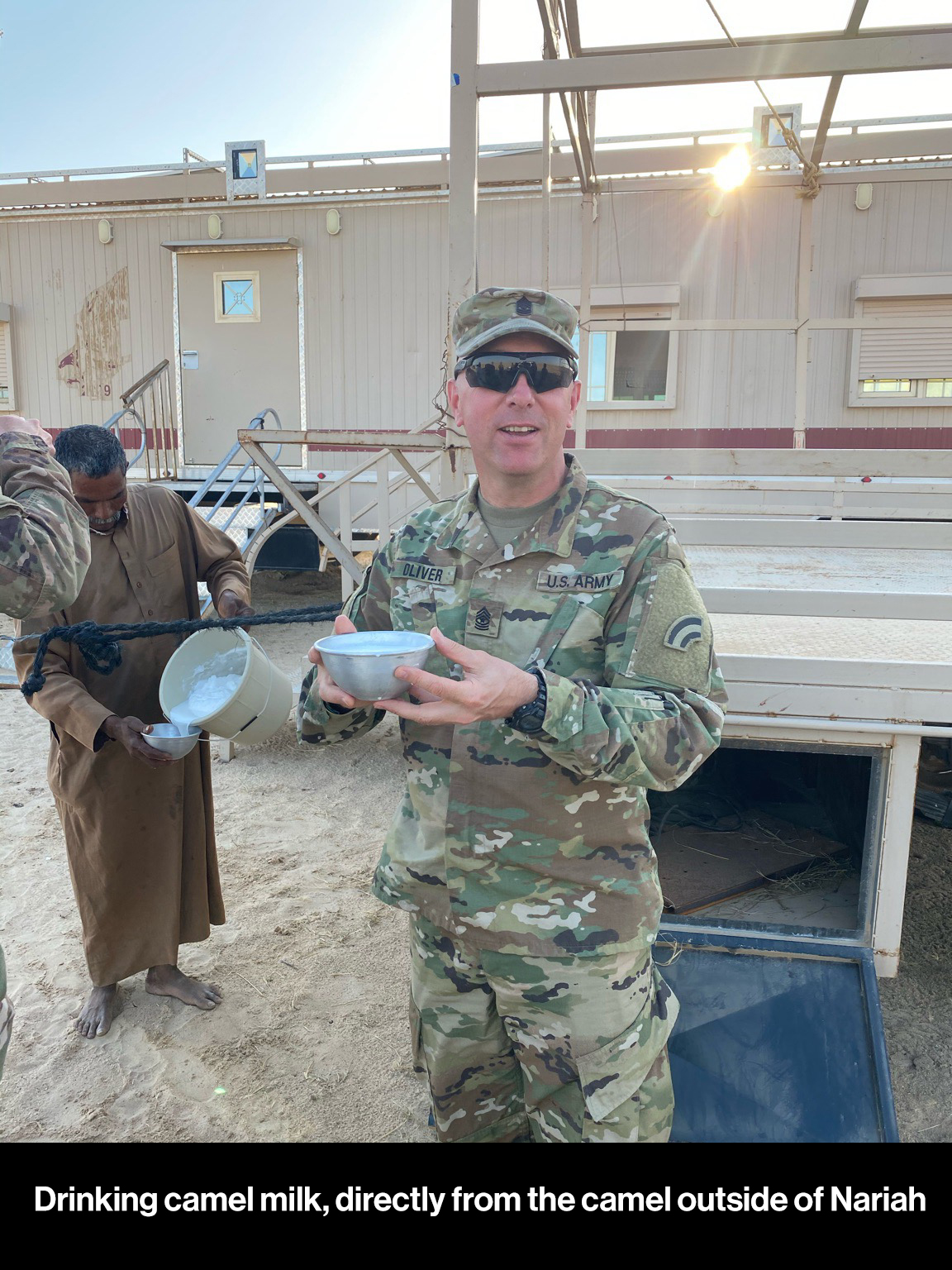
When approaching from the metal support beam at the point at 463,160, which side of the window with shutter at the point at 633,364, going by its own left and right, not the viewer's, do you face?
front

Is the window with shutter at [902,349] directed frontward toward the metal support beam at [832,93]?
yes

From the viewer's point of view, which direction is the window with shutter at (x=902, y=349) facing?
toward the camera

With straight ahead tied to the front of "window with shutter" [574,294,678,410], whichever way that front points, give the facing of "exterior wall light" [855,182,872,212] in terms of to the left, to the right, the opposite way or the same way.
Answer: the same way

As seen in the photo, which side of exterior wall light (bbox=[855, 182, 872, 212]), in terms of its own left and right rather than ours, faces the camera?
front

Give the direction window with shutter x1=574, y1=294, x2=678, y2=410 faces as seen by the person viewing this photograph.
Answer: facing the viewer

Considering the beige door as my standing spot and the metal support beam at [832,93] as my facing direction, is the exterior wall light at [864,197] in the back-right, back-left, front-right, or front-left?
front-left

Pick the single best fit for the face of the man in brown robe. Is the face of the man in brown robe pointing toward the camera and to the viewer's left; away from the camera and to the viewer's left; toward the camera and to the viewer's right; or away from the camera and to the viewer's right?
toward the camera and to the viewer's right

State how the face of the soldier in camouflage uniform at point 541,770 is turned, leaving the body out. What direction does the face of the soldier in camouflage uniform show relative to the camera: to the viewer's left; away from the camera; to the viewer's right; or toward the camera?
toward the camera

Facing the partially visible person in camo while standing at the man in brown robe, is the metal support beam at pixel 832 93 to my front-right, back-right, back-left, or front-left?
back-left

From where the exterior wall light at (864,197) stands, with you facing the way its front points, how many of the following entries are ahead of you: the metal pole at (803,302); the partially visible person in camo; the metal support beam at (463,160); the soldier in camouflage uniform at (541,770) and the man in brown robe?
5

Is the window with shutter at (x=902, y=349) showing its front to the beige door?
no
